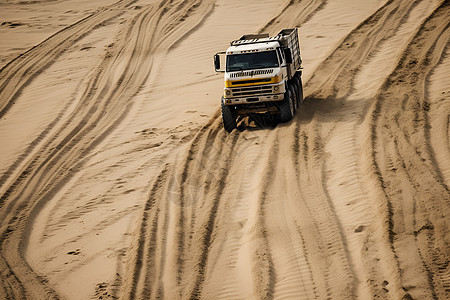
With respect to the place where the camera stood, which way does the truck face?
facing the viewer
